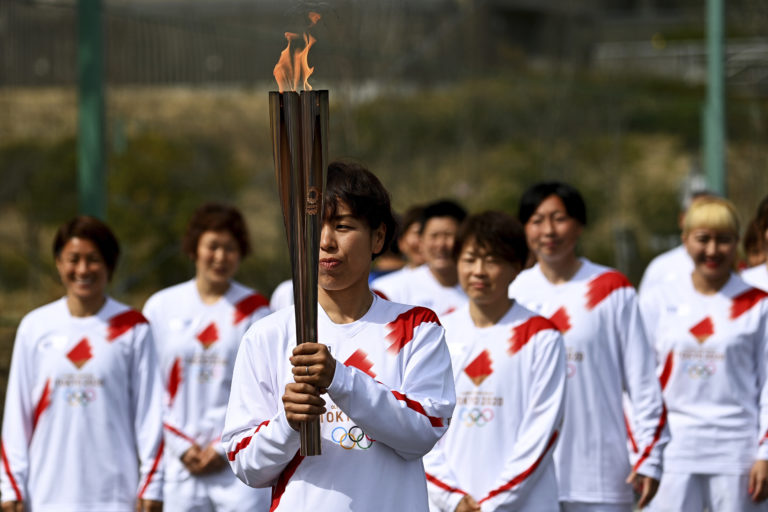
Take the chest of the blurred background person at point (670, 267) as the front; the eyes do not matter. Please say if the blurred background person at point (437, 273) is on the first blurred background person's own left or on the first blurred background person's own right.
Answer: on the first blurred background person's own right

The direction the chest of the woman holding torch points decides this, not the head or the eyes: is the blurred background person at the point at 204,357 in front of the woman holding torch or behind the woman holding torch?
behind

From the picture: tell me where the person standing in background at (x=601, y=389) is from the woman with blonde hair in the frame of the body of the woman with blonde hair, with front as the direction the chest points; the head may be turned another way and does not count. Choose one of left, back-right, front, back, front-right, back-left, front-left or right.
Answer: front-right

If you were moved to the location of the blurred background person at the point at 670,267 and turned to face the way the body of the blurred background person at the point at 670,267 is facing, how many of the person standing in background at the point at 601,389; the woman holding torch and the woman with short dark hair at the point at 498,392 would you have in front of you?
3

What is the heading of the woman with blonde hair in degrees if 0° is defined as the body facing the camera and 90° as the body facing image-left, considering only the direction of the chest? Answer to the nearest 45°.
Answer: approximately 0°

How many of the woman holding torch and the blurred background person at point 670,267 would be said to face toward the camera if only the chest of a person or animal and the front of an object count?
2

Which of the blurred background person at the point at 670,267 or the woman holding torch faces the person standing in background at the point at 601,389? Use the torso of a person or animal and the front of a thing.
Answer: the blurred background person

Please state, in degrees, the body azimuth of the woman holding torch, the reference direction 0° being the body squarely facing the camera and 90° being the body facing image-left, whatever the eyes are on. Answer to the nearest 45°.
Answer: approximately 0°

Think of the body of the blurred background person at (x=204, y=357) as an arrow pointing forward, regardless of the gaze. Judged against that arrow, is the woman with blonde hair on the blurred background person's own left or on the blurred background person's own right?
on the blurred background person's own left

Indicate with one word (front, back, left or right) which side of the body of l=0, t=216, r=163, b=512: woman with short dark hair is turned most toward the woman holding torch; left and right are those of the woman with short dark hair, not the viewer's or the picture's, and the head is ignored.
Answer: front
